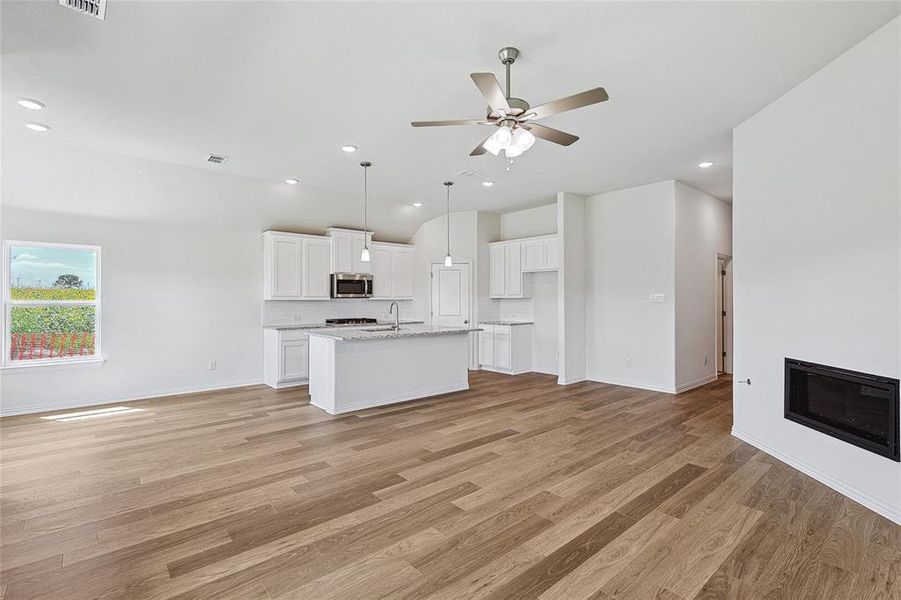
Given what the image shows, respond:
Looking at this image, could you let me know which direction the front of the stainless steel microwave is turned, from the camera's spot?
facing the viewer

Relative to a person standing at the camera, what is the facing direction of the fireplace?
facing the viewer and to the left of the viewer

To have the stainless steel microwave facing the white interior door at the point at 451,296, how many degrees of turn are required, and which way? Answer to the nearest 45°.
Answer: approximately 90° to its left

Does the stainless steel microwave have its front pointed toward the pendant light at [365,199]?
yes

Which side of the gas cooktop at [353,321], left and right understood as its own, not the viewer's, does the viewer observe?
front

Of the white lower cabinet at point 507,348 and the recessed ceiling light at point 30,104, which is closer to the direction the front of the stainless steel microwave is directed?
the recessed ceiling light

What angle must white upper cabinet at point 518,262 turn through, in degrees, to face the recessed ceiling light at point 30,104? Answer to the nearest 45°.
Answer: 0° — it already faces it

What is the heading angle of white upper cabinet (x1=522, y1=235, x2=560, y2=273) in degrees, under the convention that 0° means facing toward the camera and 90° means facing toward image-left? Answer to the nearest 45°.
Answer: approximately 45°

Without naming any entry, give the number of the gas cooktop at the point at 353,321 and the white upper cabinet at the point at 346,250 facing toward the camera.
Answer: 2

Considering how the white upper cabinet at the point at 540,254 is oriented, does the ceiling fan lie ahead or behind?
ahead

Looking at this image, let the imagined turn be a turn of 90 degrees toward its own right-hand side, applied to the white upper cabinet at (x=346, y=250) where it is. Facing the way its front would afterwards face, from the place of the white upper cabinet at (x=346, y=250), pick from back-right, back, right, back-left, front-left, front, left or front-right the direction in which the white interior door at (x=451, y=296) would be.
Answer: back

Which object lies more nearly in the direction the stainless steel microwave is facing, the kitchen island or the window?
the kitchen island
